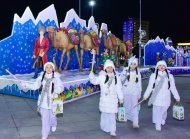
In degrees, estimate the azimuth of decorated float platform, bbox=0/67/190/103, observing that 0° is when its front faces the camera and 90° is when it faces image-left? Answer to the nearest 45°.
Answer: approximately 45°

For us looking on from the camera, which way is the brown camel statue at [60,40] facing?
facing the viewer and to the left of the viewer

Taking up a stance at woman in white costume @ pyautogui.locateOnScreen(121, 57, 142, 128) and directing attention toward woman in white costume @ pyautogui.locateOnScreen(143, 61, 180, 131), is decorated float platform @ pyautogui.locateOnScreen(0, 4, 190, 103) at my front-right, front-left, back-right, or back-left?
back-left

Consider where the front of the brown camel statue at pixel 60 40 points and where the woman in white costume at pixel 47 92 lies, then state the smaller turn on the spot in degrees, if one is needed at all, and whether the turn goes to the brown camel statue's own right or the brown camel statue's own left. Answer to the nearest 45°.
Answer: approximately 45° to the brown camel statue's own left

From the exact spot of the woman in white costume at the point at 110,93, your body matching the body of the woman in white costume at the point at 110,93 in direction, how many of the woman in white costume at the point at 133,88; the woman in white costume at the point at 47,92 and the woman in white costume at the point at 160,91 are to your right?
1

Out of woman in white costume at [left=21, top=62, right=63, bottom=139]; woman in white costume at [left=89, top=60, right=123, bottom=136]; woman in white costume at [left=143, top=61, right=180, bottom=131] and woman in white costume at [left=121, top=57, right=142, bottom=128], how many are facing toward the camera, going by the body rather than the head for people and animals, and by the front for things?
4

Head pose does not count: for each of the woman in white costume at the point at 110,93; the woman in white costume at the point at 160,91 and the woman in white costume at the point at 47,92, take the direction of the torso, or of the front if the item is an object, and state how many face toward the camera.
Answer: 3

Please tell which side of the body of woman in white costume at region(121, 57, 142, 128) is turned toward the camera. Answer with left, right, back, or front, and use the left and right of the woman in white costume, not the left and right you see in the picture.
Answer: front

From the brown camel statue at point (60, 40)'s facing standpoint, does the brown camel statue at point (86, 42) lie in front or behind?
behind

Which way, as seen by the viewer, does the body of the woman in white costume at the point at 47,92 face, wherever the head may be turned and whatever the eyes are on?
toward the camera

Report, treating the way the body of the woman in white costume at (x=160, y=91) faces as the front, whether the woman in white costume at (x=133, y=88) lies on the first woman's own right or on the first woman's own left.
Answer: on the first woman's own right

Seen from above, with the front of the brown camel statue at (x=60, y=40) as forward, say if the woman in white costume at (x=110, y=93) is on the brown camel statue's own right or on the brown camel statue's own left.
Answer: on the brown camel statue's own left

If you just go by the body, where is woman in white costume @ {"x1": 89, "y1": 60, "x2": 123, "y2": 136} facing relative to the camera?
toward the camera
